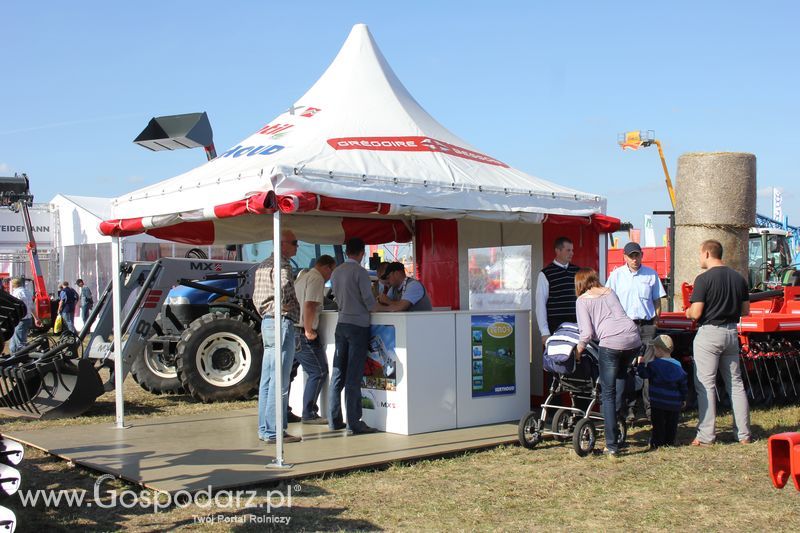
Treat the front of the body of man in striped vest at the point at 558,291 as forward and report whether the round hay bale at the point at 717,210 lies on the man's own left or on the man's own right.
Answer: on the man's own left

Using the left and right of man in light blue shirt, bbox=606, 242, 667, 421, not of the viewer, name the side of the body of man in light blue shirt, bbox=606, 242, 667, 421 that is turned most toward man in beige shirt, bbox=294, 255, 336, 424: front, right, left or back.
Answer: right

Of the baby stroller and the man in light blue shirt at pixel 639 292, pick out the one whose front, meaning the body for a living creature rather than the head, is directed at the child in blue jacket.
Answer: the man in light blue shirt

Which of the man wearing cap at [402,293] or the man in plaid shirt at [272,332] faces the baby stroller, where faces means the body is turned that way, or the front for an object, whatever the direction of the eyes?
the man in plaid shirt

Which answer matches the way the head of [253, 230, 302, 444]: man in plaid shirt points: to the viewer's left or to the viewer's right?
to the viewer's right

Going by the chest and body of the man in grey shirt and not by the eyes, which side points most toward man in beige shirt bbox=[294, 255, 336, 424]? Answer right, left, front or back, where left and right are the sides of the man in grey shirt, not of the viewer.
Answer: left

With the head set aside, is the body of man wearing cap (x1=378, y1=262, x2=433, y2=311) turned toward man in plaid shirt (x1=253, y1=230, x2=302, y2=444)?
yes

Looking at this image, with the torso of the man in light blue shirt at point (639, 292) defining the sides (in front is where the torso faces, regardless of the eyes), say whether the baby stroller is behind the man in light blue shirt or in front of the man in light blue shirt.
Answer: in front

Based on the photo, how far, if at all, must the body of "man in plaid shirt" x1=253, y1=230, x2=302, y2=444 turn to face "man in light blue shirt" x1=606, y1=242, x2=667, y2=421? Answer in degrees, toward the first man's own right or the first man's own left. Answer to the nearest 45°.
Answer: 0° — they already face them

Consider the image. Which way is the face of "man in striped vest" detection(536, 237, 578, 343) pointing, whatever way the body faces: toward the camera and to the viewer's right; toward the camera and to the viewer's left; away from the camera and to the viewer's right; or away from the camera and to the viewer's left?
toward the camera and to the viewer's right

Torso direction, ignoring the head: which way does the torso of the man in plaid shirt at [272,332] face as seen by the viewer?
to the viewer's right
